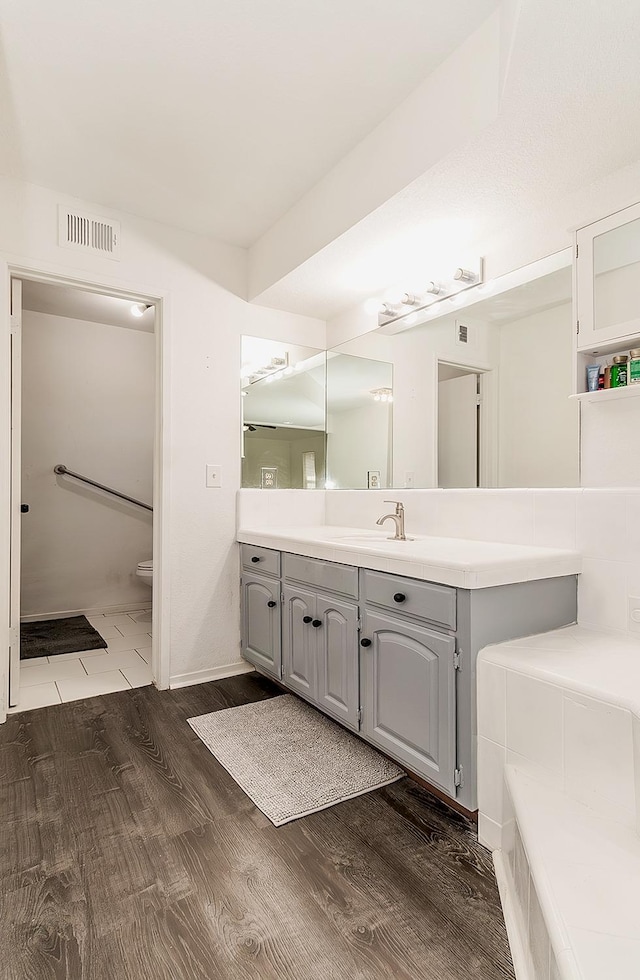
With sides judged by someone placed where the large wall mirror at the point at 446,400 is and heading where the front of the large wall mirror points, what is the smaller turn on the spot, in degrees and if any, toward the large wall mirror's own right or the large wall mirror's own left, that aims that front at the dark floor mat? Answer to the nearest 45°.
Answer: approximately 45° to the large wall mirror's own right

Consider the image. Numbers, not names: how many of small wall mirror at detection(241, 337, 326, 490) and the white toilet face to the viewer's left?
1

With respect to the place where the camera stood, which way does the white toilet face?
facing to the left of the viewer

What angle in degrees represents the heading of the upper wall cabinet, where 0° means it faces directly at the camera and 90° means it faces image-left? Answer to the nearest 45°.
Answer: approximately 45°

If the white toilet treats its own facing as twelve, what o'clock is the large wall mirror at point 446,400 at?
The large wall mirror is roughly at 8 o'clock from the white toilet.

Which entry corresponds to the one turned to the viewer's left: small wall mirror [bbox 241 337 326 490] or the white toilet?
the white toilet

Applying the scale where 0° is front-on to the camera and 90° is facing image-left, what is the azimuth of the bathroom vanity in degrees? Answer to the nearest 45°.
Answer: approximately 45°

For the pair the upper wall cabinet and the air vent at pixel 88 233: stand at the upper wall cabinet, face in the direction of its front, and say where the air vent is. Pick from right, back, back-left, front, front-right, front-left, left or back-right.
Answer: front-right
